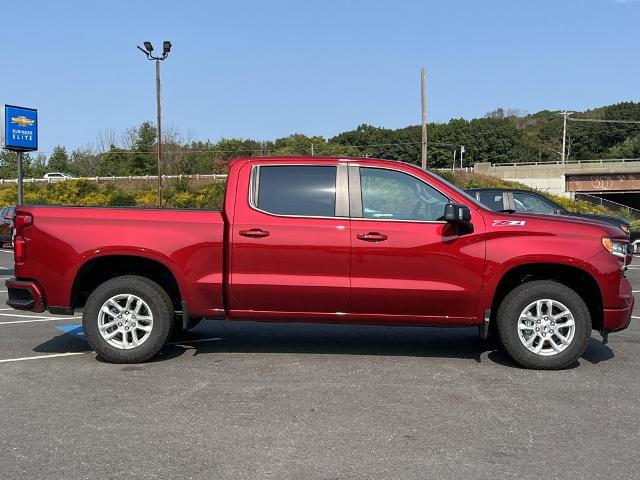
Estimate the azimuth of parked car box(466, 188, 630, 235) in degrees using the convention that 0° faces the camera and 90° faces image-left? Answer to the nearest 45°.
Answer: approximately 270°

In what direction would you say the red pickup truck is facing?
to the viewer's right

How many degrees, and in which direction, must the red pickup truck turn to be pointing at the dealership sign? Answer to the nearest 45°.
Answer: approximately 135° to its left

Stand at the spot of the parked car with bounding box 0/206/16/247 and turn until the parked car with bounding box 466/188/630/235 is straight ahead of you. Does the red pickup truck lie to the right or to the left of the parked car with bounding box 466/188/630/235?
right

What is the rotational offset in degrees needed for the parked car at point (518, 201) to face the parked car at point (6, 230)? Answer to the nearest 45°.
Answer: approximately 180°

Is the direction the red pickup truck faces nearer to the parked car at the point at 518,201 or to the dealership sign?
the parked car

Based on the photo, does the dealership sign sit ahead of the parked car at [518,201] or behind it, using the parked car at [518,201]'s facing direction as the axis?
behind

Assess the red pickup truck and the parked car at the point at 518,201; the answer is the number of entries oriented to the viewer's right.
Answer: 2

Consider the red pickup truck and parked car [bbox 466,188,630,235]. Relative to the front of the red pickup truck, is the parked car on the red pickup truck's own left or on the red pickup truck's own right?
on the red pickup truck's own left
